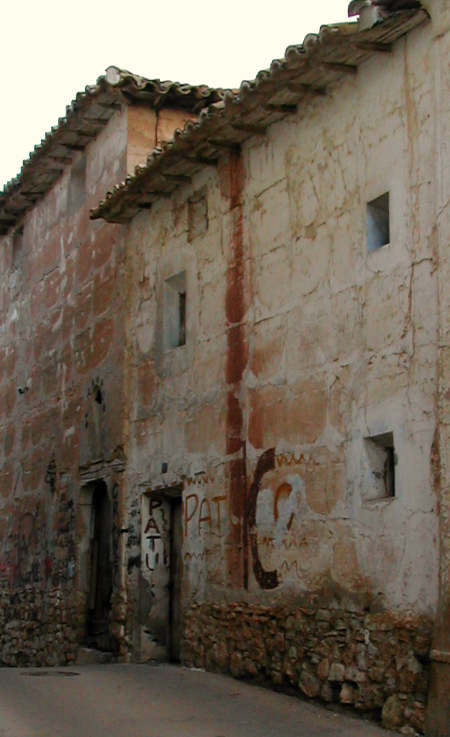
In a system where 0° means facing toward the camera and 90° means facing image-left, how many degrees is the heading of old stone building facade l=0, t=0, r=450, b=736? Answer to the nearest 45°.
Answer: approximately 45°
